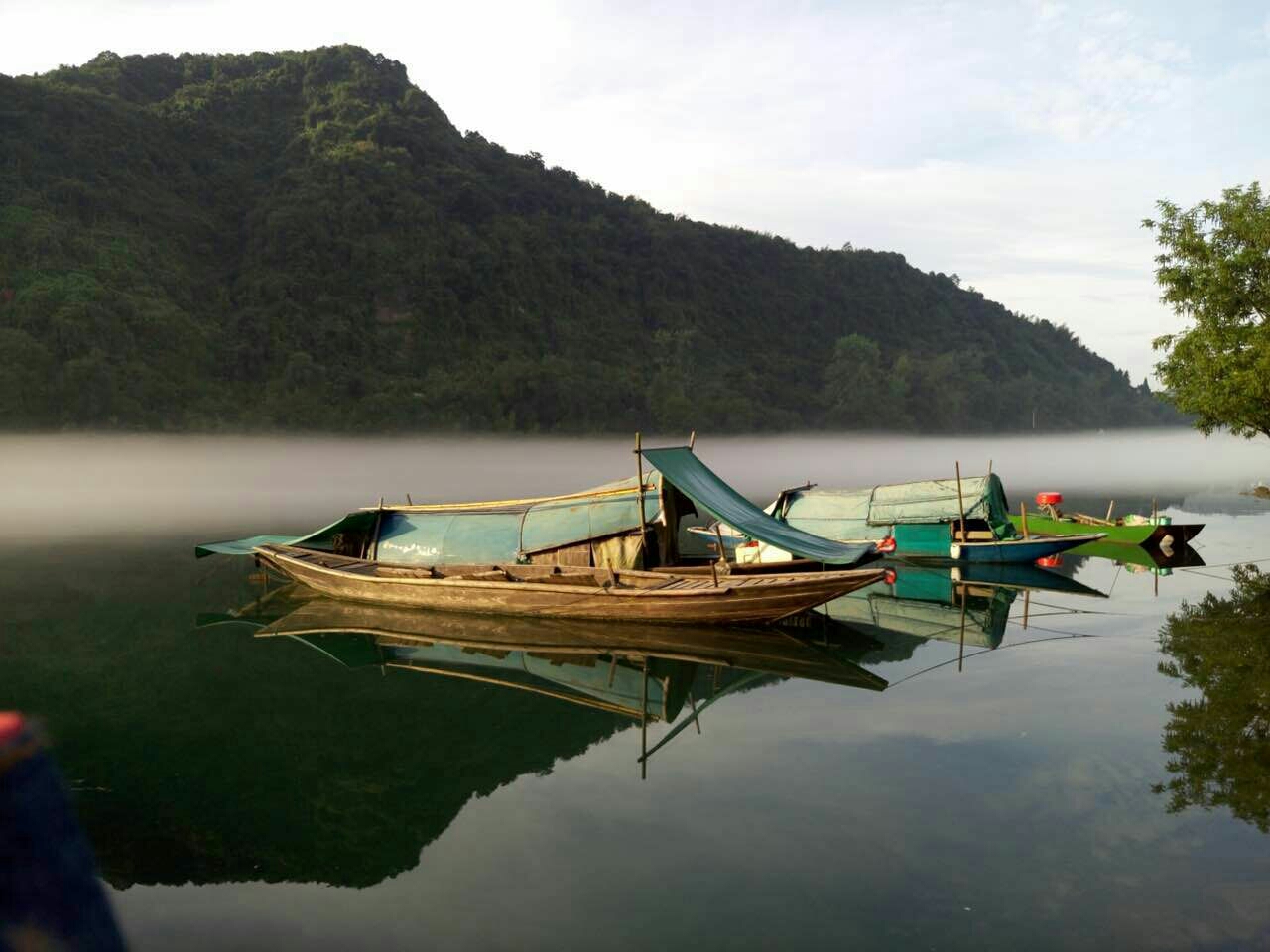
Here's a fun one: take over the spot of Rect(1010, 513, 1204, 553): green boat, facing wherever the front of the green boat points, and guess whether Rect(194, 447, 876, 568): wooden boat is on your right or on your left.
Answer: on your right

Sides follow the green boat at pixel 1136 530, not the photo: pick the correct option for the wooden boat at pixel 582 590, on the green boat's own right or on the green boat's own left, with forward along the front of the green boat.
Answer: on the green boat's own right

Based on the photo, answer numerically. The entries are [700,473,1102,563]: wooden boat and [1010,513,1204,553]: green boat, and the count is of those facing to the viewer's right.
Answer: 2

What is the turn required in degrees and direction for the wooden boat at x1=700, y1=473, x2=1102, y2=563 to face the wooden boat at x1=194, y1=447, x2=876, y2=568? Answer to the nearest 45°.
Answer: approximately 135° to its right

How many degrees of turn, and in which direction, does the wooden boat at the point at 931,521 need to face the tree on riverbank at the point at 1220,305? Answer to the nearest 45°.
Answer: approximately 45° to its left

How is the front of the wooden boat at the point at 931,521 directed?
to the viewer's right

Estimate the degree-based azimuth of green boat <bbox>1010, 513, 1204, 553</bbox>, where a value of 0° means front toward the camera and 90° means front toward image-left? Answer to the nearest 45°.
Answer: approximately 270°
